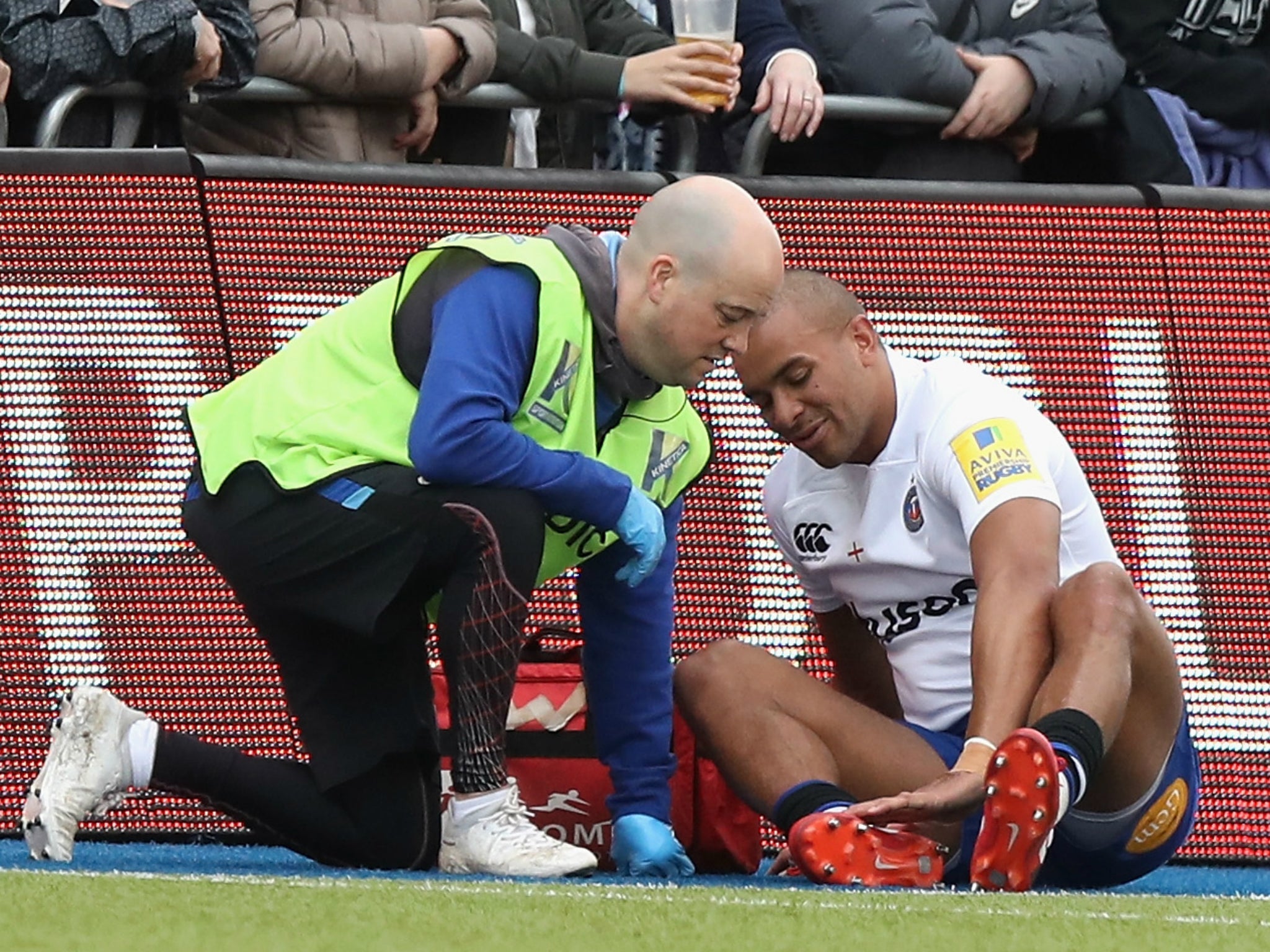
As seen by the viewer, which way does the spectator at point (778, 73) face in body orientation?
toward the camera

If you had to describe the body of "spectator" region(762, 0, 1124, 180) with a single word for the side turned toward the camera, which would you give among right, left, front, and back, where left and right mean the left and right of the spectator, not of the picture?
front

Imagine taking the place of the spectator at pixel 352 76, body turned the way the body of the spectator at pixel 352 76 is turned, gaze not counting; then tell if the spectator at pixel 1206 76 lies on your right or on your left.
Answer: on your left

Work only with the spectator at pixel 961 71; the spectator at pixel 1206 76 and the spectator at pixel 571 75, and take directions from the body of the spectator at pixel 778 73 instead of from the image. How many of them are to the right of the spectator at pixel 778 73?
1

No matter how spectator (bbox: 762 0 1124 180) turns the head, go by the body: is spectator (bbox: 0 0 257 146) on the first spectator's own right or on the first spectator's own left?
on the first spectator's own right

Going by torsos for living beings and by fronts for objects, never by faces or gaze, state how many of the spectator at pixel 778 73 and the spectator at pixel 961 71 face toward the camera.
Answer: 2

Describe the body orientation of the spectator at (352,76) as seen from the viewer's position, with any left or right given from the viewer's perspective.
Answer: facing the viewer and to the right of the viewer

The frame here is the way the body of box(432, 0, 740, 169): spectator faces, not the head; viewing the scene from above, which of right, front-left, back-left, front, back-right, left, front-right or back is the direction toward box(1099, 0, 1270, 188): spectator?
front-left

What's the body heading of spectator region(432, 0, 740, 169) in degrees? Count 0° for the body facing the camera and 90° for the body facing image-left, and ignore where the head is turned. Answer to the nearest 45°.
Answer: approximately 315°

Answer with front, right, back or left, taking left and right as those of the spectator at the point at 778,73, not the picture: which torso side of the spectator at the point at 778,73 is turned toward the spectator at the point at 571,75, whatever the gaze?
right

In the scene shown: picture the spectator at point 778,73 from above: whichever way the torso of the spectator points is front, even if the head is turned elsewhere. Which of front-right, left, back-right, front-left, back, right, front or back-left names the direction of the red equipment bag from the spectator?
front

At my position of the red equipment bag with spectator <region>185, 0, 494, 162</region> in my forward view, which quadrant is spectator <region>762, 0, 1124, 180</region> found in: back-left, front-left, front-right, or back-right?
front-right
